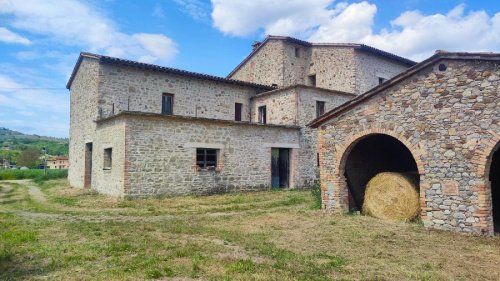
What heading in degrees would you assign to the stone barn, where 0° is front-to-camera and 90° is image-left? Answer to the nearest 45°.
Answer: approximately 45°

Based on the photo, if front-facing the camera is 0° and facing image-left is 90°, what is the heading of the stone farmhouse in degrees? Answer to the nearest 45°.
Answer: approximately 315°
